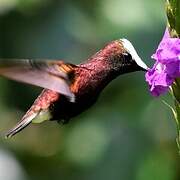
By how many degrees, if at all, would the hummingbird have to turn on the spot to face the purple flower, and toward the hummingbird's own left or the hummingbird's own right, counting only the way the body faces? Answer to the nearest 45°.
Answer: approximately 45° to the hummingbird's own right

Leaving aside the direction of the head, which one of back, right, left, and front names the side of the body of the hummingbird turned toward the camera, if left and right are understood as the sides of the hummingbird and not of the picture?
right
